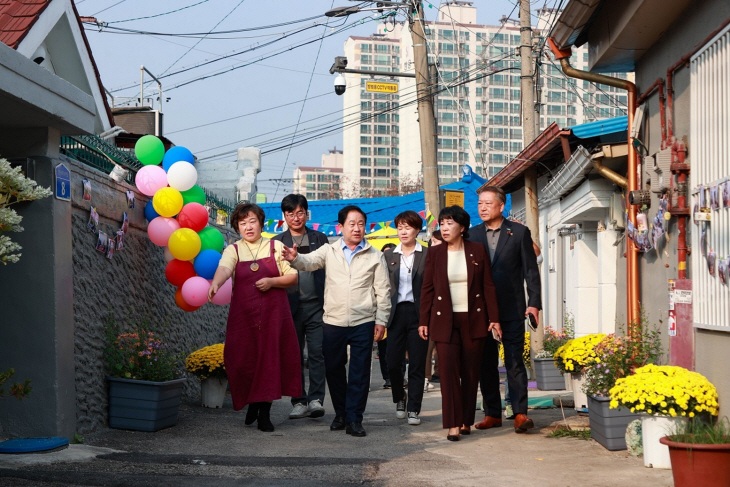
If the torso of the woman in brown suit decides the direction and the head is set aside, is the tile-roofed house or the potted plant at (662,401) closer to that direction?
the potted plant

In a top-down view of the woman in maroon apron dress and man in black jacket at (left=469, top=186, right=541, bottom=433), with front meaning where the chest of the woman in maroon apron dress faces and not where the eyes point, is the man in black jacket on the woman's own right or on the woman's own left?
on the woman's own left

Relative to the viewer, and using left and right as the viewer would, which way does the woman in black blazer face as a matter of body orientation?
facing the viewer

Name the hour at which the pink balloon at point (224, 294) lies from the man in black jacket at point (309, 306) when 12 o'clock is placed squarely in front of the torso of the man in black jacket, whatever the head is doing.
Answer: The pink balloon is roughly at 4 o'clock from the man in black jacket.

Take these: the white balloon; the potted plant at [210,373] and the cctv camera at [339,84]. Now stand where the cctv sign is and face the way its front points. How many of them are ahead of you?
2

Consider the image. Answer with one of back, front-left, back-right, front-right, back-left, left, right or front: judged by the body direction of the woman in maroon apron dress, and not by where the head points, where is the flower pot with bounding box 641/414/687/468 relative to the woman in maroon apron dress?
front-left

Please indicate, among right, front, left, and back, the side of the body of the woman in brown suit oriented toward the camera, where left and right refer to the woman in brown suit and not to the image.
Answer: front

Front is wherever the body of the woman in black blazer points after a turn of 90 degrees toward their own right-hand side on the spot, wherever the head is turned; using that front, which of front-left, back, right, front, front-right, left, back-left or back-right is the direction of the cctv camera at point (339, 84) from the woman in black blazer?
right

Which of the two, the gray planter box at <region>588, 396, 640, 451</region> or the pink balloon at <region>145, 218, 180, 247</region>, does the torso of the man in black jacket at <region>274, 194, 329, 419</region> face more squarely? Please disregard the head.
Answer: the gray planter box

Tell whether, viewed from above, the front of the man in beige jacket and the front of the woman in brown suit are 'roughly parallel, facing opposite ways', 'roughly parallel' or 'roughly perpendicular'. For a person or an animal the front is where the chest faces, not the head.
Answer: roughly parallel

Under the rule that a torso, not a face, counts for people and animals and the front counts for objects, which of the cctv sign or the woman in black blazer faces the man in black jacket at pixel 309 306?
the cctv sign

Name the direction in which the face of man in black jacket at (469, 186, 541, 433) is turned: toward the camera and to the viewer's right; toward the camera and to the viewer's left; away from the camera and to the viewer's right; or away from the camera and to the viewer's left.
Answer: toward the camera and to the viewer's left
